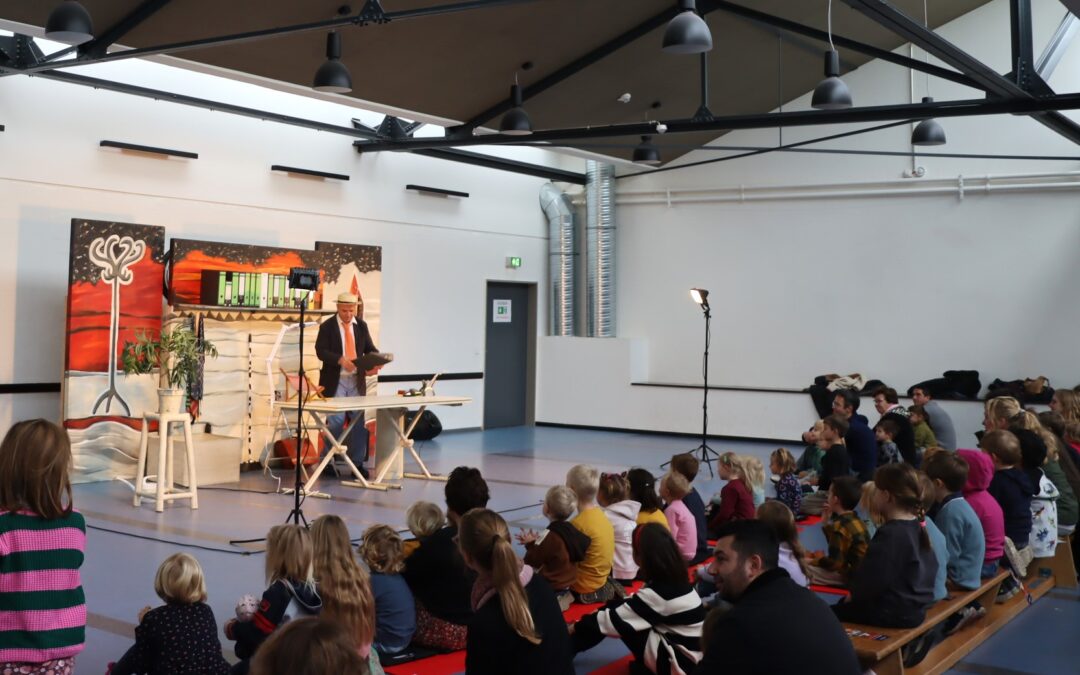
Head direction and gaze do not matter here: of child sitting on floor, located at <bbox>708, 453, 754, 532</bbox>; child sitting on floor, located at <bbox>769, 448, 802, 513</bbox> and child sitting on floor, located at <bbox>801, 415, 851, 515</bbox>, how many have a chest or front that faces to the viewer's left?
3

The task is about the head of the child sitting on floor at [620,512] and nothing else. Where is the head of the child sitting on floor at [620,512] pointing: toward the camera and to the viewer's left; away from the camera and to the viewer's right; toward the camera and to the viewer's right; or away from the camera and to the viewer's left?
away from the camera and to the viewer's left

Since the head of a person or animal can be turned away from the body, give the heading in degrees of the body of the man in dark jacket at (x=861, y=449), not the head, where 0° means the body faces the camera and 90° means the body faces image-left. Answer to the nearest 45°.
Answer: approximately 90°

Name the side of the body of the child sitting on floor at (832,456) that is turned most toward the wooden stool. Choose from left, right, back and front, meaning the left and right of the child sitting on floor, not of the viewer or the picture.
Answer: front

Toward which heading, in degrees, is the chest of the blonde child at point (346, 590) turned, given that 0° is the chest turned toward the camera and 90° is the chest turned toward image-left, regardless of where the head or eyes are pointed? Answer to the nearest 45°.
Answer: approximately 180°

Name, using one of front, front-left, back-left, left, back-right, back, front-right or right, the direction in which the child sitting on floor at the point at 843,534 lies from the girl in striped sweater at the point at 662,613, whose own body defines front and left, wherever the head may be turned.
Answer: right

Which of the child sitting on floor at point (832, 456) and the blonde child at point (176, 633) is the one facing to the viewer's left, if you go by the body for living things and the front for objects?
the child sitting on floor
